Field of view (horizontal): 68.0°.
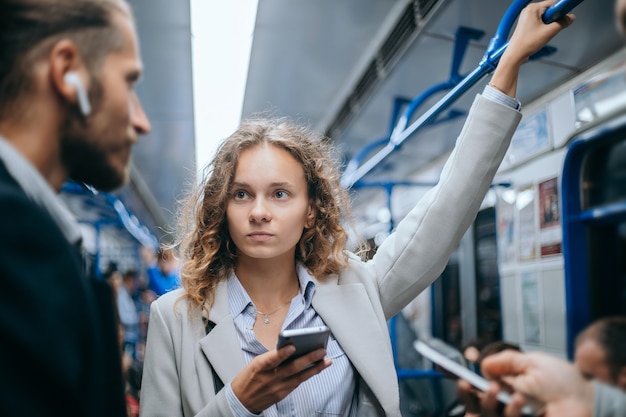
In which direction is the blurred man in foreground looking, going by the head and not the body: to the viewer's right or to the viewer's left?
to the viewer's right

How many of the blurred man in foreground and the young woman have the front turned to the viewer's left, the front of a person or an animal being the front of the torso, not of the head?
0

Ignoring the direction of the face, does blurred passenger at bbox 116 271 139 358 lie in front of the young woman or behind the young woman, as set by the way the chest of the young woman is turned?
behind

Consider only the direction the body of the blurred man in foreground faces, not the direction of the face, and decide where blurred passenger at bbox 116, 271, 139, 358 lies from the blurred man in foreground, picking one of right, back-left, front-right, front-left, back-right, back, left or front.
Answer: left

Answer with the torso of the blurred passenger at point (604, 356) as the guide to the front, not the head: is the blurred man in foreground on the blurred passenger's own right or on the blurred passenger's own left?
on the blurred passenger's own left

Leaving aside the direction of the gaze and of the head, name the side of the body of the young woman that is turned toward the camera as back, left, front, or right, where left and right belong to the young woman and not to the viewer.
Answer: front

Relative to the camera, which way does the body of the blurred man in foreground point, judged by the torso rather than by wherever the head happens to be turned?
to the viewer's right

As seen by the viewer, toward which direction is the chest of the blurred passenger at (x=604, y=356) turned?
to the viewer's left

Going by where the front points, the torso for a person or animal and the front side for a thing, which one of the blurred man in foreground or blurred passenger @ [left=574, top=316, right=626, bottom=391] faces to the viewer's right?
the blurred man in foreground
